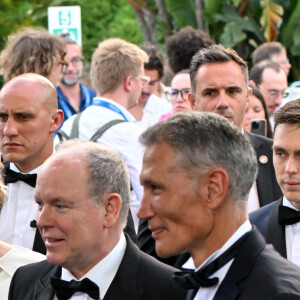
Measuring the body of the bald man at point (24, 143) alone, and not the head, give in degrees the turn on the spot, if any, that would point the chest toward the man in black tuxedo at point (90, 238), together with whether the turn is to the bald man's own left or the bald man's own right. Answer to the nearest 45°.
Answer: approximately 45° to the bald man's own left

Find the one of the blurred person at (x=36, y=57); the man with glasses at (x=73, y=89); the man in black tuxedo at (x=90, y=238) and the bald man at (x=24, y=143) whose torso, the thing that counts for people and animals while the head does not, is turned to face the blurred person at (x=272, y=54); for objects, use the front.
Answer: the blurred person at (x=36, y=57)

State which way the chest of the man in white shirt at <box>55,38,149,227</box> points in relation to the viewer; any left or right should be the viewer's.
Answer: facing away from the viewer and to the right of the viewer

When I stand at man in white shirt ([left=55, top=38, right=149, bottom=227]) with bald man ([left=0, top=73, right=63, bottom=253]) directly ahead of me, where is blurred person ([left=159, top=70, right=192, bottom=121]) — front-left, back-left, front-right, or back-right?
back-left

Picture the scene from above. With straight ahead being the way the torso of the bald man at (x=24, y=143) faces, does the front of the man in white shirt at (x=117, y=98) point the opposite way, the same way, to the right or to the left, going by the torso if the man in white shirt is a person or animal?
the opposite way

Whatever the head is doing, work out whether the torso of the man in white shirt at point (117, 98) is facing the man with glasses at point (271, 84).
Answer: yes

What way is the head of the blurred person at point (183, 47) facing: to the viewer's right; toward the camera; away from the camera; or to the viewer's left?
away from the camera

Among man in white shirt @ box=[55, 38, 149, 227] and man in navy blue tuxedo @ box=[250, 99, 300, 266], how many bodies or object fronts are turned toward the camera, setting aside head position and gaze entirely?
1

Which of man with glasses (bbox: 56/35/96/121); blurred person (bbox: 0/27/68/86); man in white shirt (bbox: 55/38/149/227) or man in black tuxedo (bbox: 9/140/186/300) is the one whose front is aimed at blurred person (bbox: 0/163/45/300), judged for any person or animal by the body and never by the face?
the man with glasses

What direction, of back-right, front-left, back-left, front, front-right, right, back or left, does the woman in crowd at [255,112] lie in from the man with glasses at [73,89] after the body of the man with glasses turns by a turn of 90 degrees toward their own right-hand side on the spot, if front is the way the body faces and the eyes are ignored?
back-left

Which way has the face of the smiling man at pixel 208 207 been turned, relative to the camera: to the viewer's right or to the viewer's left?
to the viewer's left

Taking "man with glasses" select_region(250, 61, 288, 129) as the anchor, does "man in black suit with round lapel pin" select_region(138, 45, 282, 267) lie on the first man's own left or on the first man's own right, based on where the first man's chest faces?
on the first man's own right

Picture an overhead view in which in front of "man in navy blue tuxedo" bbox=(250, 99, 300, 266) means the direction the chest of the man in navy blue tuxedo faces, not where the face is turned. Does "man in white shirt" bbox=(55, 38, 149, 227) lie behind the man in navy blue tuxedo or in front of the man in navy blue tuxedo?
behind

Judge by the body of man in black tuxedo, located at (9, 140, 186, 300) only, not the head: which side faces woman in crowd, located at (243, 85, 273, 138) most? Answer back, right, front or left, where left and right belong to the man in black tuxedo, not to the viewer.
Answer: back
